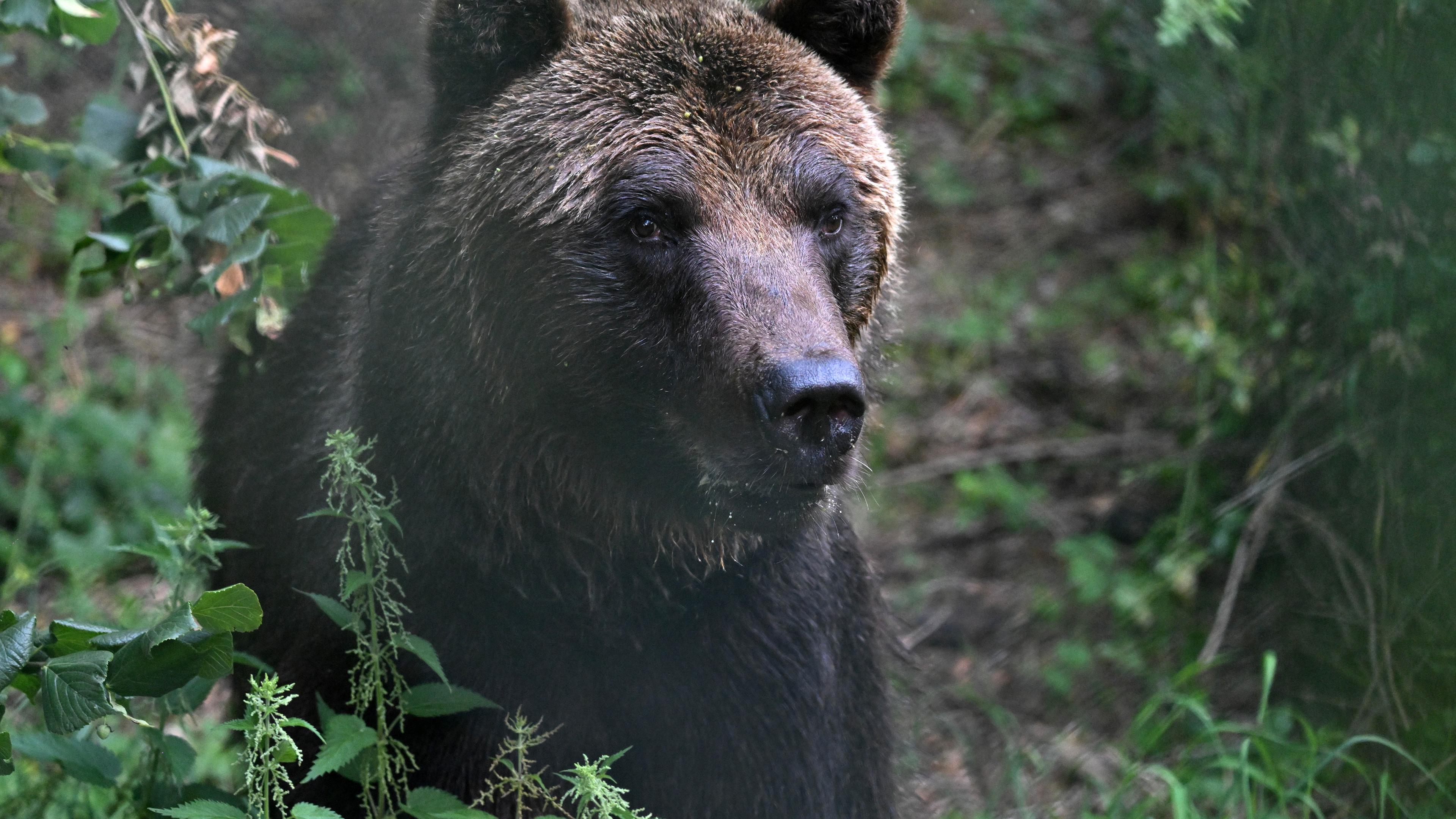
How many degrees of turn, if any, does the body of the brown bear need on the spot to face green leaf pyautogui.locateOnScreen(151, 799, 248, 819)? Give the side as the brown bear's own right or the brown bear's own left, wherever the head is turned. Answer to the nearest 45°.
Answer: approximately 90° to the brown bear's own right

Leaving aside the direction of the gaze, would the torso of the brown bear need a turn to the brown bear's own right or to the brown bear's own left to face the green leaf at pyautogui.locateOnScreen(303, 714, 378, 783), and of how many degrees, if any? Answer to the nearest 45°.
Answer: approximately 90° to the brown bear's own right

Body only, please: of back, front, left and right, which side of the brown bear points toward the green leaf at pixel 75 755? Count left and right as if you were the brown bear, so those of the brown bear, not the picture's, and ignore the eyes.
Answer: right

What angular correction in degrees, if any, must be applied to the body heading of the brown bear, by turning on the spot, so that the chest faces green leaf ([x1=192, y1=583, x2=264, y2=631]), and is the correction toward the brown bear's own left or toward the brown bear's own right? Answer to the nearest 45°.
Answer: approximately 90° to the brown bear's own right

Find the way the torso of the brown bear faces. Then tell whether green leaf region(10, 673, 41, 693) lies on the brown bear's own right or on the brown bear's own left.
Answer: on the brown bear's own right

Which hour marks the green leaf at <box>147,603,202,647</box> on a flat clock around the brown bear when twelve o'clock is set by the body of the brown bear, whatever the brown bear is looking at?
The green leaf is roughly at 3 o'clock from the brown bear.

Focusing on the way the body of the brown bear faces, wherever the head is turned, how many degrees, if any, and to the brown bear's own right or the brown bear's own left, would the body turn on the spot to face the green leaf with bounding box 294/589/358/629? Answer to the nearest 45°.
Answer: approximately 90° to the brown bear's own right

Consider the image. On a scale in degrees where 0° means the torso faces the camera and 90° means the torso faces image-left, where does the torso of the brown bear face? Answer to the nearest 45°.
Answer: approximately 315°
